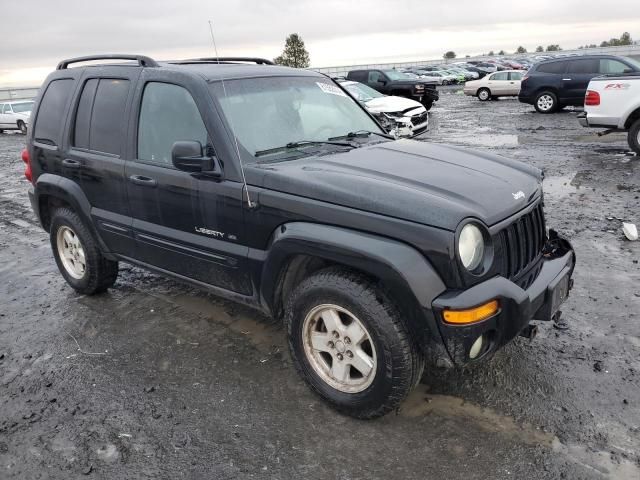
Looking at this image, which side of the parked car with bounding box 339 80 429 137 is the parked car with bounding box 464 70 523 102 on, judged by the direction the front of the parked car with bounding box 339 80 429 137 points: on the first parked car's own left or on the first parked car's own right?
on the first parked car's own left

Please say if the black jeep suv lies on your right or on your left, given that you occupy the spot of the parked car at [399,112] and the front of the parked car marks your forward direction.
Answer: on your right

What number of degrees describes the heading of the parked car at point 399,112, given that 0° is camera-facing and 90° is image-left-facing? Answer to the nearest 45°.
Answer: approximately 315°

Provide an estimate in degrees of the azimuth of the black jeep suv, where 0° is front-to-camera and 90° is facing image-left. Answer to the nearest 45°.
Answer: approximately 315°

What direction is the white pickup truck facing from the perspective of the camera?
to the viewer's right
